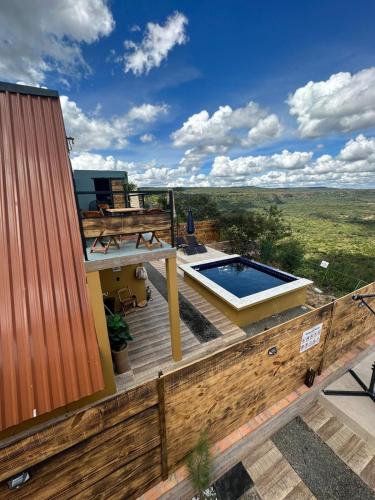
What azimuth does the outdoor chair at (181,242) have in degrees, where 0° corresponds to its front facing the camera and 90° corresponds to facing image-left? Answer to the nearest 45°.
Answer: approximately 315°

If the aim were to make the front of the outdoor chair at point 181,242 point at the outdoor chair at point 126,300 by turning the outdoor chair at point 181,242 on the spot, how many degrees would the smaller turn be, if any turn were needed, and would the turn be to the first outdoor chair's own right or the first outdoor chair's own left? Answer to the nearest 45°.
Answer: approximately 45° to the first outdoor chair's own right

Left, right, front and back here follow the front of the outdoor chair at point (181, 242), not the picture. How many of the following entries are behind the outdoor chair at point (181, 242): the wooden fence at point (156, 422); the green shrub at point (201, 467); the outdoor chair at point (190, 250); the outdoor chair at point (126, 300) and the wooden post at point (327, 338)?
0

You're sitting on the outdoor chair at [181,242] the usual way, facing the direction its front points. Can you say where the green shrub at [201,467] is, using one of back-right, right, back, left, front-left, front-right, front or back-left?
front-right

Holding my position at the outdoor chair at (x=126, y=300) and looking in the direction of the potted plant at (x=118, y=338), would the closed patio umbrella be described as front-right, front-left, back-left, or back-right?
back-left

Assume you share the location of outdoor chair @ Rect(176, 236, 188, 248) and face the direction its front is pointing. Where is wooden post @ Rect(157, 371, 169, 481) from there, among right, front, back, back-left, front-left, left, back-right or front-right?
front-right
